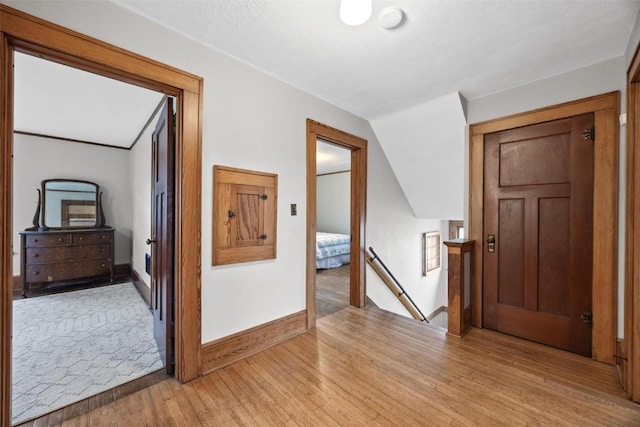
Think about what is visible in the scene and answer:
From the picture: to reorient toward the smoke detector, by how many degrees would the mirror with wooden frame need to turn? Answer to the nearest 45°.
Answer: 0° — it already faces it

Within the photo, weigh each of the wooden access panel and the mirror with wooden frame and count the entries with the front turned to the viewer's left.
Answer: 0

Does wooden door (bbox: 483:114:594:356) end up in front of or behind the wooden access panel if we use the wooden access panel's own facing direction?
in front

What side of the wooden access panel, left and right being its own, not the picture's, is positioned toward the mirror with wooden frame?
back

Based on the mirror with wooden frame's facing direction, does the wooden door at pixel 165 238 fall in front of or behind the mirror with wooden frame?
in front

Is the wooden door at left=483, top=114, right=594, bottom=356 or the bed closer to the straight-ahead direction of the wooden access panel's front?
the wooden door

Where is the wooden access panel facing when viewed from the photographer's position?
facing the viewer and to the right of the viewer

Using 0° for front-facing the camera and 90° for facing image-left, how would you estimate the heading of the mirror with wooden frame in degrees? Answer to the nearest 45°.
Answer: approximately 0°

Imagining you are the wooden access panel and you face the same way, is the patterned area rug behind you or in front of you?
behind

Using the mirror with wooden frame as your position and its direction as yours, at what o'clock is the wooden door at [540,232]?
The wooden door is roughly at 11 o'clock from the mirror with wooden frame.

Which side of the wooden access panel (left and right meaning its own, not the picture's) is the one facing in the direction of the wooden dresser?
back

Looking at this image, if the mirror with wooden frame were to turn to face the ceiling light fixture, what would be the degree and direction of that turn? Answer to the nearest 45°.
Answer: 0° — it already faces it

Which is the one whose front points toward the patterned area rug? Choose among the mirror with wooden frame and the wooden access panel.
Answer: the mirror with wooden frame
